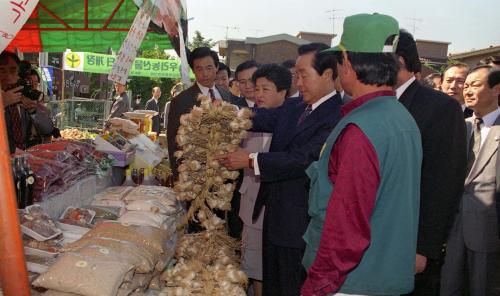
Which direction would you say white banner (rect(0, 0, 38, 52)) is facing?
toward the camera

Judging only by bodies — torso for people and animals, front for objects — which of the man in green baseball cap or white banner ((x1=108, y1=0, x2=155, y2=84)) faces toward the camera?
the white banner

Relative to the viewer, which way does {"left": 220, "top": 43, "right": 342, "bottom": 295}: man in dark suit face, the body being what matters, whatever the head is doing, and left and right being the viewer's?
facing the viewer and to the left of the viewer

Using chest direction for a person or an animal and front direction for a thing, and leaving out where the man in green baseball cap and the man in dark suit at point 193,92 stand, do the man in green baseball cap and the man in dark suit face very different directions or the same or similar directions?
very different directions

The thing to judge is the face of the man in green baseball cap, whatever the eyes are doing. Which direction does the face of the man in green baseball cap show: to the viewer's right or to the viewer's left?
to the viewer's left

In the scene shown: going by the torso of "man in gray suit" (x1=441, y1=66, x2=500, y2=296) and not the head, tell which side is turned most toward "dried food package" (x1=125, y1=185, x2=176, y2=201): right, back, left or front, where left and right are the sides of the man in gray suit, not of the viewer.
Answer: front

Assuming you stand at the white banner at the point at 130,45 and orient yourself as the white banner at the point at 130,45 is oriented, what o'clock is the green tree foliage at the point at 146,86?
The green tree foliage is roughly at 6 o'clock from the white banner.

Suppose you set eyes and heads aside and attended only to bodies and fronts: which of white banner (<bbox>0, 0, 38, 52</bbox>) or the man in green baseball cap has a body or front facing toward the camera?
the white banner

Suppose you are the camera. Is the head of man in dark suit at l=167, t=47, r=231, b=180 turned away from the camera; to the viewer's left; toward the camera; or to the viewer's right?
toward the camera

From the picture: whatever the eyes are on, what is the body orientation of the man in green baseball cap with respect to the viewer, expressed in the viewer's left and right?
facing away from the viewer and to the left of the viewer

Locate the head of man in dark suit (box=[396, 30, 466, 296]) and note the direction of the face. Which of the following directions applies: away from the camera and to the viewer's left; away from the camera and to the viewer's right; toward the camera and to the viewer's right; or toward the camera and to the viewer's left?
away from the camera and to the viewer's left

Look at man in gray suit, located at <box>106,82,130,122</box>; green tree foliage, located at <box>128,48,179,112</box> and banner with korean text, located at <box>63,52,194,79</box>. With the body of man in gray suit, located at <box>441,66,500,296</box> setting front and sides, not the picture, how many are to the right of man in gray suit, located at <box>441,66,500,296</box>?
3

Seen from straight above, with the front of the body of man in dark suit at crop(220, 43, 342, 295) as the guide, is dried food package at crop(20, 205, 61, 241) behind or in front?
in front

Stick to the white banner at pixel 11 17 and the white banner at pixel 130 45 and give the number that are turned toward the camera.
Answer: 2

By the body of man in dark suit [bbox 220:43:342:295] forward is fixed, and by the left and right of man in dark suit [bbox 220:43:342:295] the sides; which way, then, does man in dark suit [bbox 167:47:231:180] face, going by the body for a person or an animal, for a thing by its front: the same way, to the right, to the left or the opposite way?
to the left

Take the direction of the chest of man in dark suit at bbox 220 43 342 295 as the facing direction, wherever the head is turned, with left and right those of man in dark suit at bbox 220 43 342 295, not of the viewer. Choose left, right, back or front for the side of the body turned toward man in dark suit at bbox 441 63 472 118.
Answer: back

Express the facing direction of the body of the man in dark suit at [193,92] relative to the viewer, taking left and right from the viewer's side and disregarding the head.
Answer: facing the viewer and to the right of the viewer
